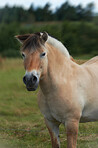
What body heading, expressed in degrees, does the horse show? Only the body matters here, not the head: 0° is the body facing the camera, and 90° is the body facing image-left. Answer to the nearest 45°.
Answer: approximately 45°
